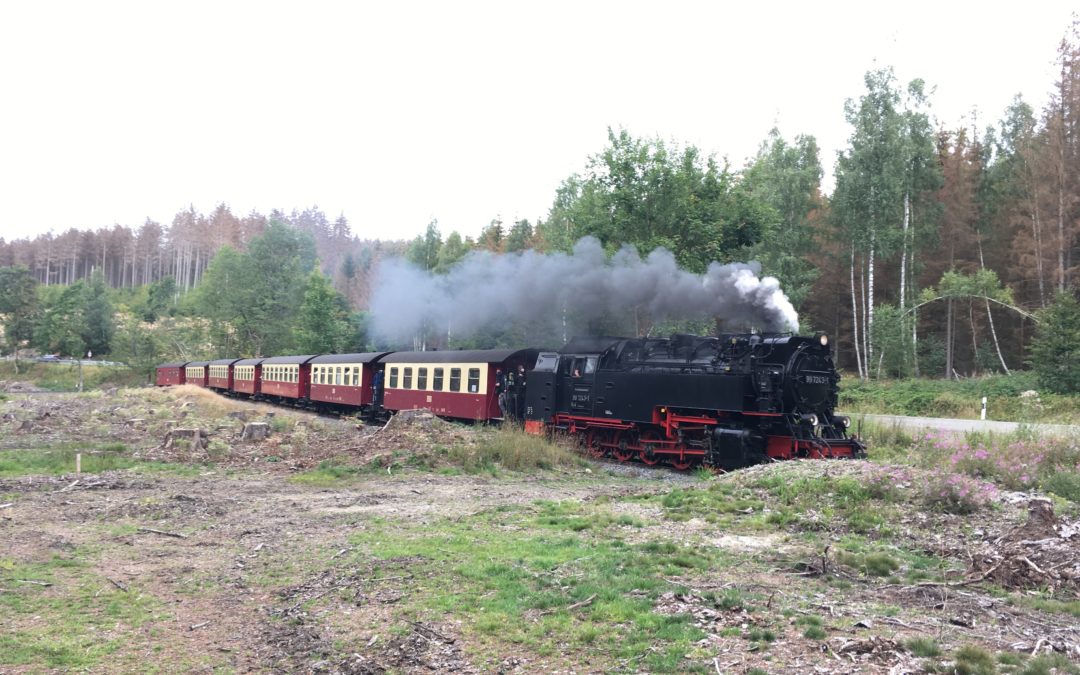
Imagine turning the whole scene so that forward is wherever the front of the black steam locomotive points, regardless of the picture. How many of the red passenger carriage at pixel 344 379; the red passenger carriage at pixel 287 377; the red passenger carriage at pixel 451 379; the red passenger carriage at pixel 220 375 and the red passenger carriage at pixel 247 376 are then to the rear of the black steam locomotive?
5

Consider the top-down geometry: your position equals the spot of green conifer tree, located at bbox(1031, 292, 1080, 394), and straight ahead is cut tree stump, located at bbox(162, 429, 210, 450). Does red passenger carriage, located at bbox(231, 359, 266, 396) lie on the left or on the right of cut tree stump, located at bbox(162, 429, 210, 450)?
right

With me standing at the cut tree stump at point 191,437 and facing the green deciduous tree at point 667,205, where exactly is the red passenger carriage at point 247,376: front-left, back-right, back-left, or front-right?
front-left

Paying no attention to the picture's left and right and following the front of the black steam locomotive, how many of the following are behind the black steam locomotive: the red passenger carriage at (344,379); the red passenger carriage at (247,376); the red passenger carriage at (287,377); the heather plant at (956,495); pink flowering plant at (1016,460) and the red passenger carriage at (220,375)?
4

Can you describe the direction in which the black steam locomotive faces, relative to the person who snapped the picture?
facing the viewer and to the right of the viewer

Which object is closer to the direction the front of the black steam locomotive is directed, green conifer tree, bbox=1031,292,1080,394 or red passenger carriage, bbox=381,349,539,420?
the green conifer tree

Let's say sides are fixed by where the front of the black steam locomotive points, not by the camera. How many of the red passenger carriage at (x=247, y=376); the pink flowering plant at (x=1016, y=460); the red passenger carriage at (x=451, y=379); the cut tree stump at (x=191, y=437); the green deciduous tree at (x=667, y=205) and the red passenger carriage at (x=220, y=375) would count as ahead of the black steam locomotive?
1

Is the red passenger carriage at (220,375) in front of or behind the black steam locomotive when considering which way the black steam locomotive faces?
behind

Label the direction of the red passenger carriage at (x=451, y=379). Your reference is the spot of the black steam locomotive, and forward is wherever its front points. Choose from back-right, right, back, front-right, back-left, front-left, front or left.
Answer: back

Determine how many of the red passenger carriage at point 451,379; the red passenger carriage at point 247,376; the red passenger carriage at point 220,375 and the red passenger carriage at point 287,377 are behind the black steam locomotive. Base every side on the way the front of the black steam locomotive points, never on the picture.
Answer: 4

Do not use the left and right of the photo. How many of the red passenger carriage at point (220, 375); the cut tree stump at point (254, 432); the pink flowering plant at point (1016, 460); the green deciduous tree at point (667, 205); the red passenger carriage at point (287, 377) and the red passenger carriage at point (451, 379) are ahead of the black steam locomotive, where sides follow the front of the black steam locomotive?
1

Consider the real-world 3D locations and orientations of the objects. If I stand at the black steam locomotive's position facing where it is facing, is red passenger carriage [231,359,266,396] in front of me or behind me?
behind

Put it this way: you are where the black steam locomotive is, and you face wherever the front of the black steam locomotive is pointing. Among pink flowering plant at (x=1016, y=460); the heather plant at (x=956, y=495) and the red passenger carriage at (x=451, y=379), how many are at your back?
1

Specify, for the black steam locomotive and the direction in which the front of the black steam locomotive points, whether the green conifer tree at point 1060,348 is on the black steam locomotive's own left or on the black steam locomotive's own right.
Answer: on the black steam locomotive's own left

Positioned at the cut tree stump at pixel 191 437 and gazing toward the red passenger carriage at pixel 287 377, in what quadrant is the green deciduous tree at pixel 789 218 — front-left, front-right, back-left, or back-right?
front-right

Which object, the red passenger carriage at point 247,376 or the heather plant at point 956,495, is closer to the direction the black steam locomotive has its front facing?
the heather plant

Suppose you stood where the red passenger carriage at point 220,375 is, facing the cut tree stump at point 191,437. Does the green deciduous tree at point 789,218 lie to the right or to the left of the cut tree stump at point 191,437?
left

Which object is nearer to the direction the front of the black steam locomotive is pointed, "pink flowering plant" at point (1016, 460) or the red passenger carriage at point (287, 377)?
the pink flowering plant

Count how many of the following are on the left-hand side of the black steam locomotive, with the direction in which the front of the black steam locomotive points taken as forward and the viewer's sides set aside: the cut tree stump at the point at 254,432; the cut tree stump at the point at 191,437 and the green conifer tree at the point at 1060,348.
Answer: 1
